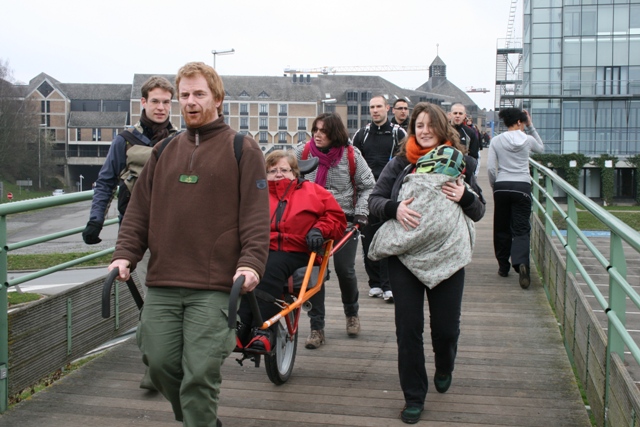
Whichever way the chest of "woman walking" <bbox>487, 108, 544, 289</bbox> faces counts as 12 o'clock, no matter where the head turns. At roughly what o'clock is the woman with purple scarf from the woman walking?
The woman with purple scarf is roughly at 7 o'clock from the woman walking.

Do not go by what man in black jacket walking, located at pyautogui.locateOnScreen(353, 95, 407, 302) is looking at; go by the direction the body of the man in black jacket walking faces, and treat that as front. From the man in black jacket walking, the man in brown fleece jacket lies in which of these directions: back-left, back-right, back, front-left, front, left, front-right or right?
front

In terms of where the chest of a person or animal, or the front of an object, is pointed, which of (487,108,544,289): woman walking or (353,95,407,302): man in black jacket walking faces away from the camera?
the woman walking

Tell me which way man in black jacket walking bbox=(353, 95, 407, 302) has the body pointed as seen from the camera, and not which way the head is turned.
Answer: toward the camera

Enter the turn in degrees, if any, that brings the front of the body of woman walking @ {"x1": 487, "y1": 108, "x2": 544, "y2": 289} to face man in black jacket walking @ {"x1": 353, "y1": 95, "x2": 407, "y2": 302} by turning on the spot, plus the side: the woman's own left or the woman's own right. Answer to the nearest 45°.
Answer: approximately 135° to the woman's own left

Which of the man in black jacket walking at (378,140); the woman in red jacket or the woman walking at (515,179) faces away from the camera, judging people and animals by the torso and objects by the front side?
the woman walking

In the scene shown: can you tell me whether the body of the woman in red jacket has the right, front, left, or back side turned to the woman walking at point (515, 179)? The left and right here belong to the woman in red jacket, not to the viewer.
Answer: back

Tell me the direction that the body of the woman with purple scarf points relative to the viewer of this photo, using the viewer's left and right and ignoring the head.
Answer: facing the viewer and to the left of the viewer

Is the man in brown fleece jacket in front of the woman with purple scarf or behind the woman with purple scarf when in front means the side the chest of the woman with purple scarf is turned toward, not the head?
in front

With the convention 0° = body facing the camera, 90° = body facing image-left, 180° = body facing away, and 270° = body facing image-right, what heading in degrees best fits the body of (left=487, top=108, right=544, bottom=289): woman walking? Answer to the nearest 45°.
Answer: approximately 180°

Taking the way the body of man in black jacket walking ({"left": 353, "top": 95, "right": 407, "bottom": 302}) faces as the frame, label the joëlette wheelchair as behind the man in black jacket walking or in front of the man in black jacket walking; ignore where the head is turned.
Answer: in front

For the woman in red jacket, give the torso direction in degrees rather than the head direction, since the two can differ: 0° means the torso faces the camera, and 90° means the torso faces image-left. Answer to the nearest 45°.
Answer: approximately 45°

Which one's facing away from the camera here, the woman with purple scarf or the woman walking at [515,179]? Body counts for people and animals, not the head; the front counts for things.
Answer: the woman walking

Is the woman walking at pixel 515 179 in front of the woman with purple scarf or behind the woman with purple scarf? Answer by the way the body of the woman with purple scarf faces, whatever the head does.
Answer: behind

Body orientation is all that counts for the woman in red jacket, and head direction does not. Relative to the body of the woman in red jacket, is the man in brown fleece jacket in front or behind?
in front
